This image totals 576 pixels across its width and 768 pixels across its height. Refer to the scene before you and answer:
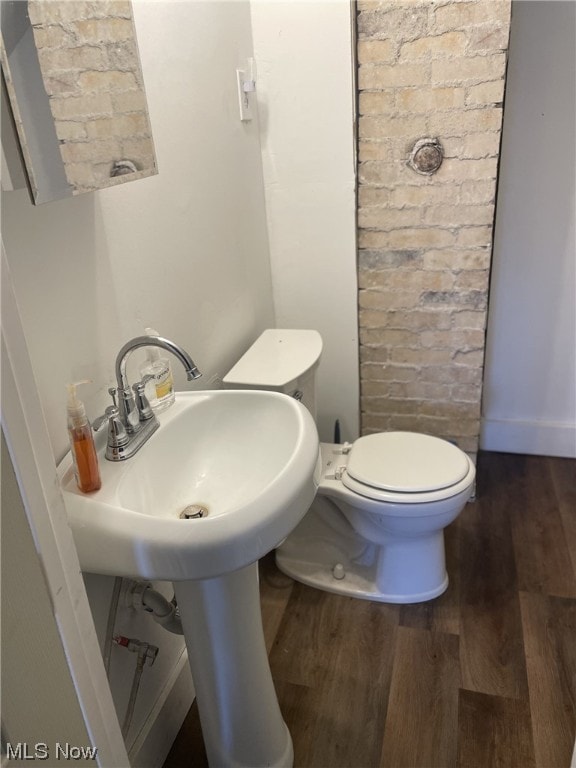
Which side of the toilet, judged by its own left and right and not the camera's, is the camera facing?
right

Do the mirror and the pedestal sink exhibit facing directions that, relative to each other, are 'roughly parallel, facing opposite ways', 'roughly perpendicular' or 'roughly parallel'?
roughly parallel

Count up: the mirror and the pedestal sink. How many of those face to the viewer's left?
0

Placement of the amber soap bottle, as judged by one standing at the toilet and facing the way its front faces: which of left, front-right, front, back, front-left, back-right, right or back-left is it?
back-right

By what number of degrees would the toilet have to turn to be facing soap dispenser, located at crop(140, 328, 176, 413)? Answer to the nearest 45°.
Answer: approximately 135° to its right

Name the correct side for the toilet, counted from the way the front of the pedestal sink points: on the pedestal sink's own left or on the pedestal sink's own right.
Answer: on the pedestal sink's own left

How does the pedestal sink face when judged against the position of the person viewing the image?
facing the viewer and to the right of the viewer

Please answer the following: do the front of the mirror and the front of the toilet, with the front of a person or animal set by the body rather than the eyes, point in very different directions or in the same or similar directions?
same or similar directions
